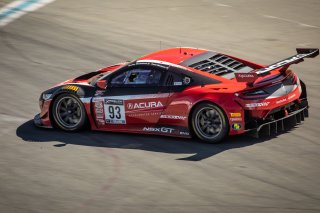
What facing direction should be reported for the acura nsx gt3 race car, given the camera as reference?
facing away from the viewer and to the left of the viewer
